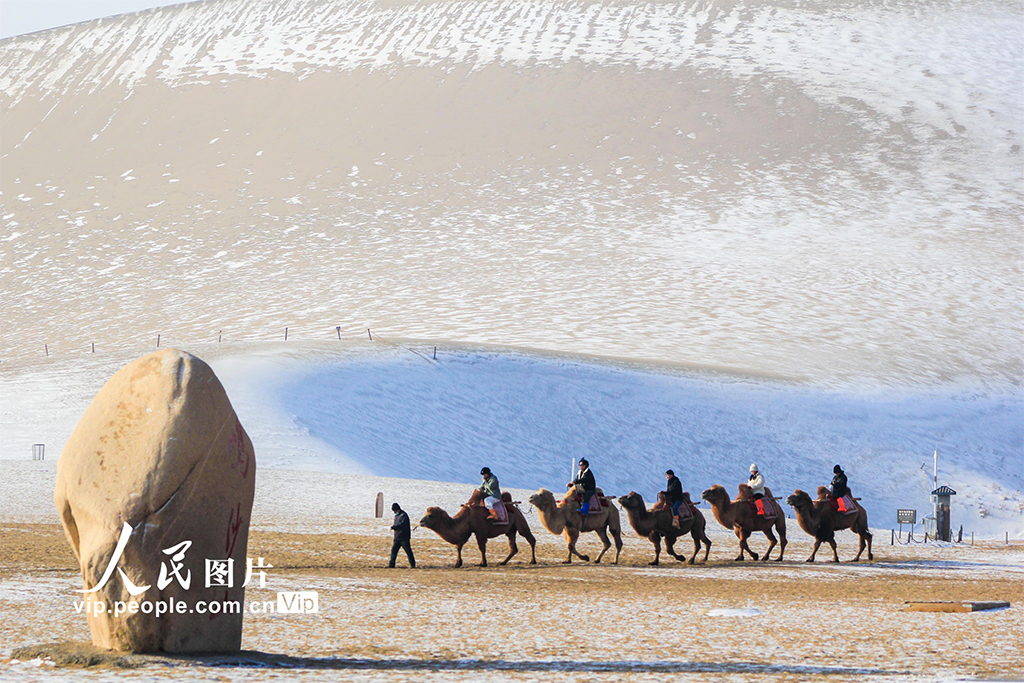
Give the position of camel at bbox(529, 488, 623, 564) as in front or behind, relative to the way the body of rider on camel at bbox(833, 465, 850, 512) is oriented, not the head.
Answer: in front

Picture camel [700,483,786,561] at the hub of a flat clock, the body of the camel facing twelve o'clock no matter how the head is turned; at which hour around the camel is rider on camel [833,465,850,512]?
The rider on camel is roughly at 5 o'clock from the camel.

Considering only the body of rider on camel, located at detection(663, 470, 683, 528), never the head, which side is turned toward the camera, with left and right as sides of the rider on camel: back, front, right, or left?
left

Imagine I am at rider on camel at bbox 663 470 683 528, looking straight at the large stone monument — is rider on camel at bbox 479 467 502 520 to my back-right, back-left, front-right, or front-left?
front-right

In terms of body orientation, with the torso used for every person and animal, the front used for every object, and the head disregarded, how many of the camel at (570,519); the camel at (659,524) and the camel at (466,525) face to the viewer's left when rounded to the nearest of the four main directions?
3

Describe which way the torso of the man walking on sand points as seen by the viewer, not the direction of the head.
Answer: to the viewer's left

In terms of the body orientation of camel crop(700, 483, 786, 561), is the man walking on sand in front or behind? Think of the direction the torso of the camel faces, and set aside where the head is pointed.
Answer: in front

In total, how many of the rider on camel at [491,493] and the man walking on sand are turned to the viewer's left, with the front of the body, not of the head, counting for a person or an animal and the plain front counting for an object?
2

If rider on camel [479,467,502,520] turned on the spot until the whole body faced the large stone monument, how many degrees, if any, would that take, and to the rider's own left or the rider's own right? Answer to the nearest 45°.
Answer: approximately 90° to the rider's own left

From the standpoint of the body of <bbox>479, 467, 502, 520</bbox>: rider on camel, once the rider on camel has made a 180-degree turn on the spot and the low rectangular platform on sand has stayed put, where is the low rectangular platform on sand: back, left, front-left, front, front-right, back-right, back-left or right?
front-right

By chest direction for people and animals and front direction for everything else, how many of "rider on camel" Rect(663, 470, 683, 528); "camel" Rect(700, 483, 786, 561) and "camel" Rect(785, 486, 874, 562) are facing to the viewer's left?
3

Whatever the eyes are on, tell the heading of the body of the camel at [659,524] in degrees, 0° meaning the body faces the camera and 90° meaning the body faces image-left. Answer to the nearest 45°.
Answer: approximately 90°

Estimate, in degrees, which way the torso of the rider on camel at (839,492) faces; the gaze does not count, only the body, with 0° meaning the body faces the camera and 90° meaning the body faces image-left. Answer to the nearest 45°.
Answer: approximately 90°

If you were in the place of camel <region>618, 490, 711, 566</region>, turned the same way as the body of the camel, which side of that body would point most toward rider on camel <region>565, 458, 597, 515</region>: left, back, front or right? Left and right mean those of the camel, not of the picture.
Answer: front

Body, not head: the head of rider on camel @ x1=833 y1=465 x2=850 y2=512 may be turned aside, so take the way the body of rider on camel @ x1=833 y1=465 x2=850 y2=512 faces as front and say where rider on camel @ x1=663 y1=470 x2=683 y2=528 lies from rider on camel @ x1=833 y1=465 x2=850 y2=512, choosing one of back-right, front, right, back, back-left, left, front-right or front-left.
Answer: front-left

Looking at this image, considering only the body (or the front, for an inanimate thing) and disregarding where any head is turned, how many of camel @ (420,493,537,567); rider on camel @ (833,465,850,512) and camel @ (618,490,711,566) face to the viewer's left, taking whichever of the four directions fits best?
3

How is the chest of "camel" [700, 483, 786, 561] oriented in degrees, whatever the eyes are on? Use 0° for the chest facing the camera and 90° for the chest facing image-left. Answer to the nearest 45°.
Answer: approximately 90°
